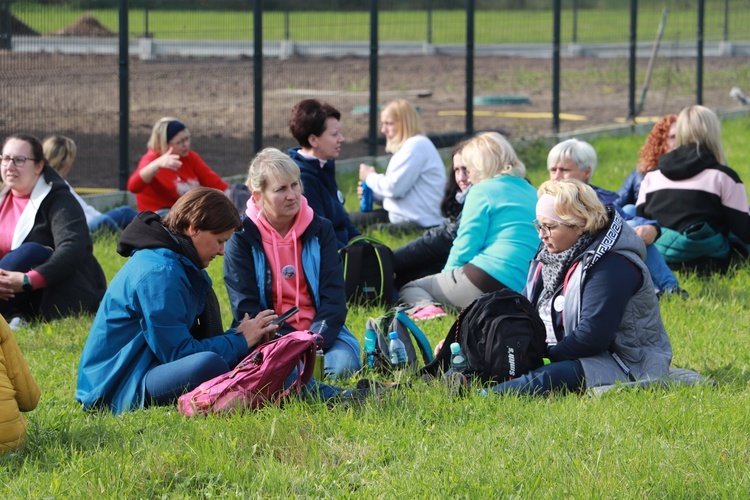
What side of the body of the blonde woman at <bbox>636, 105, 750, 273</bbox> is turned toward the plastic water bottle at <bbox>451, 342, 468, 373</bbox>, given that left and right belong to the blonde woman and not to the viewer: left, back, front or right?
back

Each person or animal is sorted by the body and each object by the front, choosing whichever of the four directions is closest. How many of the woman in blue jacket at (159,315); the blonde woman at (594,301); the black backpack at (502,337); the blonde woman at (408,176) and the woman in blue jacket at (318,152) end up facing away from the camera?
0

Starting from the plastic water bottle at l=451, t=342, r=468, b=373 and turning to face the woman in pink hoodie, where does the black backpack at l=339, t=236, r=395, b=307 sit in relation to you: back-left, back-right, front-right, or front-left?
front-right

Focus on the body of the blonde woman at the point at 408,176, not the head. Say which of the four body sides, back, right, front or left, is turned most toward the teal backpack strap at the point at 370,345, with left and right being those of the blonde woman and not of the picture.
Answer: left

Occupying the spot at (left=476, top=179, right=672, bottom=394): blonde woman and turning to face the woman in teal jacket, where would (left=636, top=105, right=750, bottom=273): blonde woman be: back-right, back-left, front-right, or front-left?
front-right

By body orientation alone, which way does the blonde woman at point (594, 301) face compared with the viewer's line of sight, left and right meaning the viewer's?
facing to the left of the viewer

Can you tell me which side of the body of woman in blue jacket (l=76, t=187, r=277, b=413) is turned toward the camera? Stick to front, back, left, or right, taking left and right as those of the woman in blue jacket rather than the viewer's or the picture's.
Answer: right

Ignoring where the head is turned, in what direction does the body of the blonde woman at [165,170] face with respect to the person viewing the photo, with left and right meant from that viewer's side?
facing the viewer and to the right of the viewer

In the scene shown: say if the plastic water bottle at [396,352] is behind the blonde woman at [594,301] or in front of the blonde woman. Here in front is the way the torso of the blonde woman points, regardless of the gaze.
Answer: in front

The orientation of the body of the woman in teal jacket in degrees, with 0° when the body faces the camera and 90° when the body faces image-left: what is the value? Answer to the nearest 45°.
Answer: approximately 135°

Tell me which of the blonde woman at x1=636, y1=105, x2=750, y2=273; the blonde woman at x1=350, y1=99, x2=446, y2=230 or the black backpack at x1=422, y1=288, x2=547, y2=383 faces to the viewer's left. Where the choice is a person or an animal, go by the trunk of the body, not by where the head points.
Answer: the blonde woman at x1=350, y1=99, x2=446, y2=230

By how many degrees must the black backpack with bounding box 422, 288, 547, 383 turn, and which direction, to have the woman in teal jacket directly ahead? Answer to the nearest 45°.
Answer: approximately 135° to its left

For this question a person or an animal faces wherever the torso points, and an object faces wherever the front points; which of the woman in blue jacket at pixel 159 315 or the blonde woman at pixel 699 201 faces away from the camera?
the blonde woman

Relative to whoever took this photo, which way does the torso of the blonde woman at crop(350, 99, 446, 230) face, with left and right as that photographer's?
facing to the left of the viewer

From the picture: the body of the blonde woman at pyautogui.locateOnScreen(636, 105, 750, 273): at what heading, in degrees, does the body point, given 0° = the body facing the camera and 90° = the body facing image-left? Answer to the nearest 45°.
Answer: approximately 180°
